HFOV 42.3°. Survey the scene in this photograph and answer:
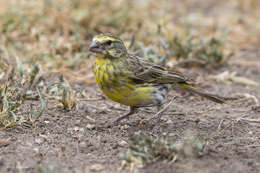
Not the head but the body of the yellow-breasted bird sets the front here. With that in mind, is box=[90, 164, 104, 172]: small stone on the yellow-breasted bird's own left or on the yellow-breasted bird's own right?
on the yellow-breasted bird's own left

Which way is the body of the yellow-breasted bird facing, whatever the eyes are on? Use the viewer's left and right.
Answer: facing to the left of the viewer

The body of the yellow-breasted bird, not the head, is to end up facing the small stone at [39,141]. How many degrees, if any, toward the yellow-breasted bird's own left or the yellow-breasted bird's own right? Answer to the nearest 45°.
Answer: approximately 45° to the yellow-breasted bird's own left

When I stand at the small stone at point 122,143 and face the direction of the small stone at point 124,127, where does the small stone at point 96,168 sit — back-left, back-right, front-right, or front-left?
back-left
